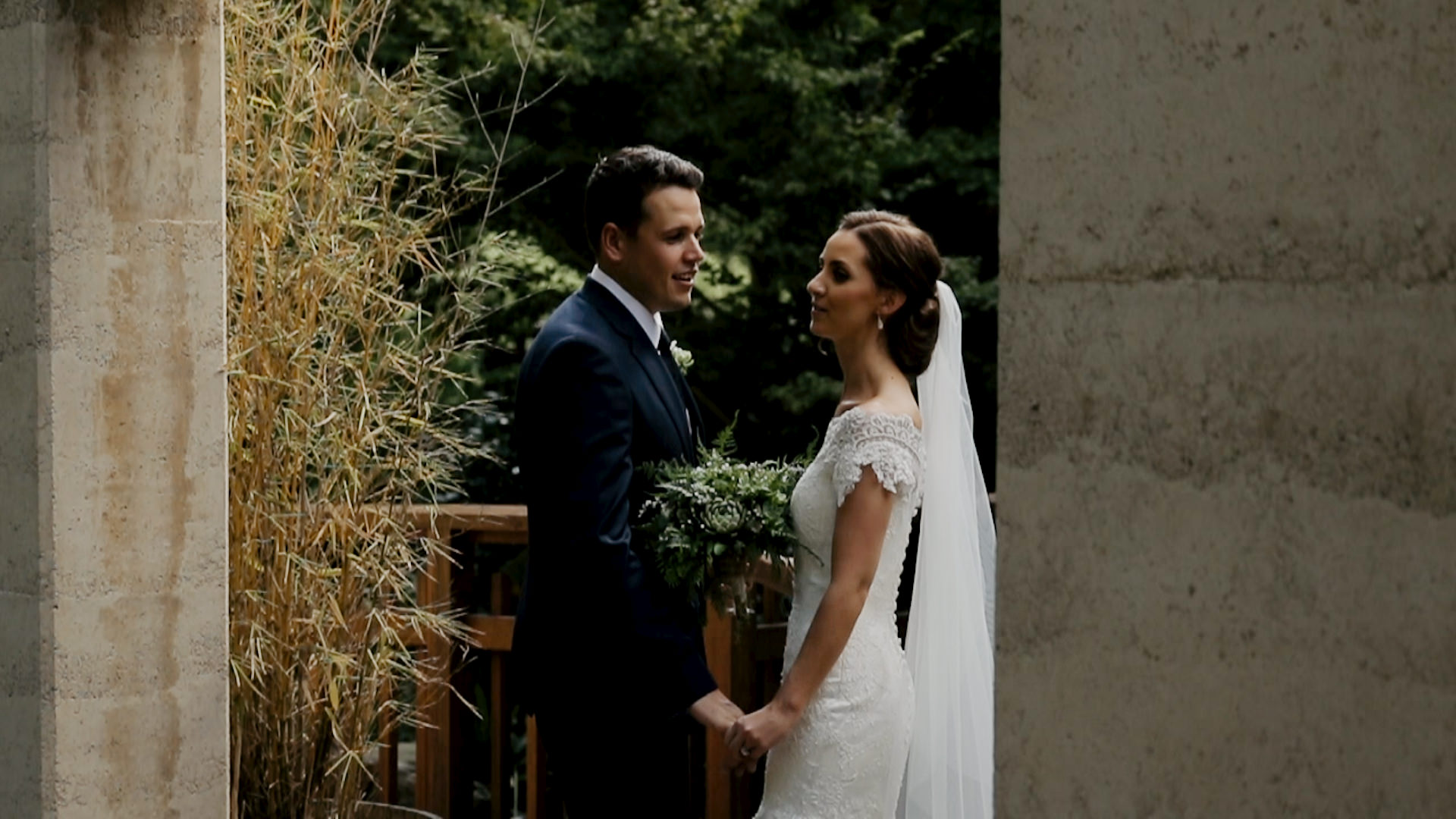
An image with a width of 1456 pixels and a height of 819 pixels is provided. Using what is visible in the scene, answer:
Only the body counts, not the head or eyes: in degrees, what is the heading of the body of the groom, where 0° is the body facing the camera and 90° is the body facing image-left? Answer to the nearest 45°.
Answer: approximately 270°

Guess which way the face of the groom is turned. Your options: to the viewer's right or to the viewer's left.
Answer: to the viewer's right

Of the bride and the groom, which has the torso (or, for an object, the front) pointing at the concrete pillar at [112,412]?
the bride

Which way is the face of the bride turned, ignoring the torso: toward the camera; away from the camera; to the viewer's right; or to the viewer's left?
to the viewer's left

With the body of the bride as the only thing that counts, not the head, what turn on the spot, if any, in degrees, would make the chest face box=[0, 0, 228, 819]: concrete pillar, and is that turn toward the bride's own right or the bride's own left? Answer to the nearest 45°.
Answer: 0° — they already face it

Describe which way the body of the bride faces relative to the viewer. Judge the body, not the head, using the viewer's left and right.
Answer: facing to the left of the viewer

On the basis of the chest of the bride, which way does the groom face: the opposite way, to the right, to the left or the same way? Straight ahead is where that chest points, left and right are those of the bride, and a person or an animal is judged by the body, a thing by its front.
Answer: the opposite way

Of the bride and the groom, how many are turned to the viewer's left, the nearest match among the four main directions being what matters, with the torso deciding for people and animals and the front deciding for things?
1

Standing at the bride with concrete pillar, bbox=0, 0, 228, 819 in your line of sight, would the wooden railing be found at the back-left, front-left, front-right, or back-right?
front-right
